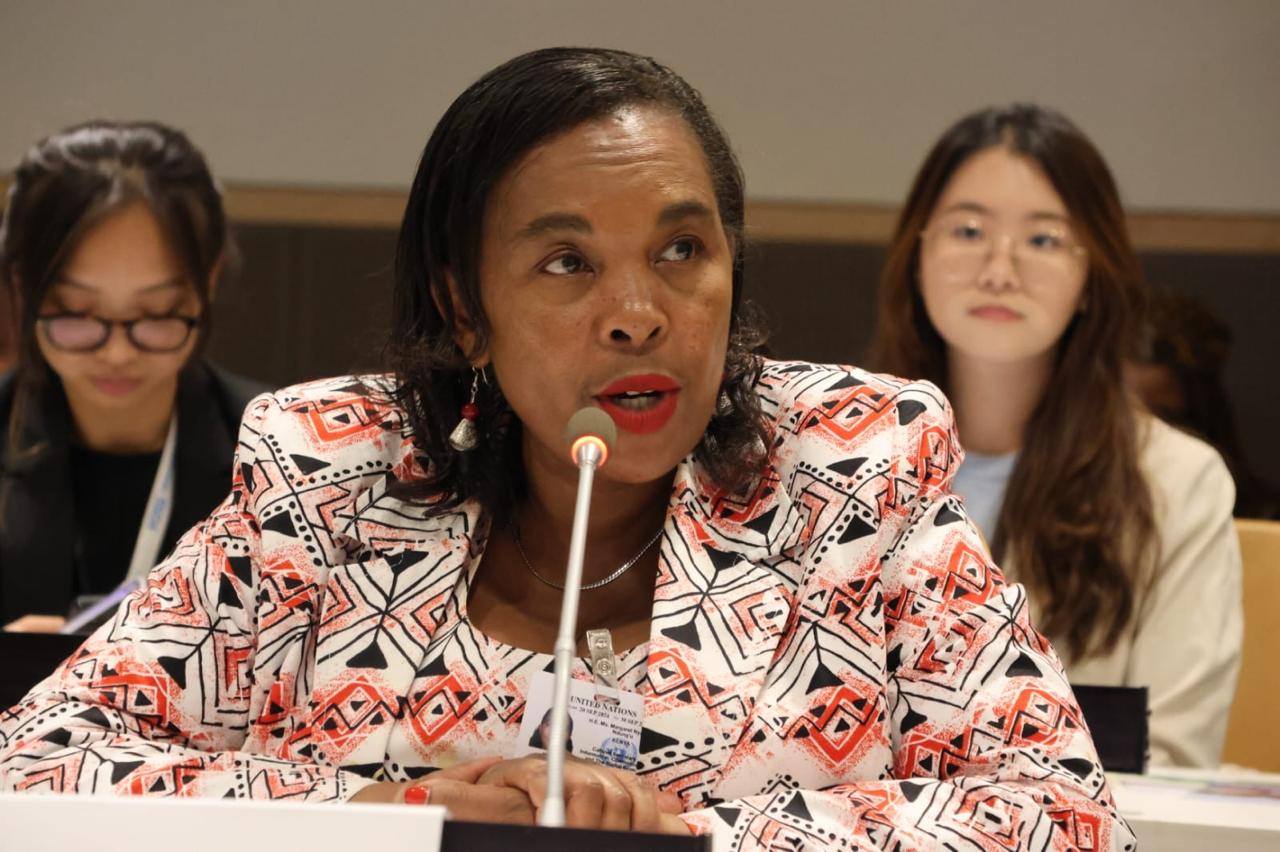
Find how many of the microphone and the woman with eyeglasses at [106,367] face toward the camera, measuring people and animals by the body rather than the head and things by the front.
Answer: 1

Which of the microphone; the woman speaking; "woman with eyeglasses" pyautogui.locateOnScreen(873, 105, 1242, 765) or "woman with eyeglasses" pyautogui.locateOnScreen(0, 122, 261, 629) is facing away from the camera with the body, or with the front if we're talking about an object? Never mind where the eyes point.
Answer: the microphone

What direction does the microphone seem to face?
away from the camera

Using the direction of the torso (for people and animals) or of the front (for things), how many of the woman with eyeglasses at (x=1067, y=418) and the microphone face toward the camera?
1

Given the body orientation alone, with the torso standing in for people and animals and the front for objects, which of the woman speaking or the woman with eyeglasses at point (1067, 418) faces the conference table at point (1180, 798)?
the woman with eyeglasses

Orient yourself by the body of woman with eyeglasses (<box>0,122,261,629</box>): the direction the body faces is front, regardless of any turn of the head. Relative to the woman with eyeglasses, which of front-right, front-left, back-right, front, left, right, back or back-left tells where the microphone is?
front

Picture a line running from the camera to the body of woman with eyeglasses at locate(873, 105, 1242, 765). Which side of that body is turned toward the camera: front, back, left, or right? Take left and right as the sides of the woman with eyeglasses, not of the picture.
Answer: front

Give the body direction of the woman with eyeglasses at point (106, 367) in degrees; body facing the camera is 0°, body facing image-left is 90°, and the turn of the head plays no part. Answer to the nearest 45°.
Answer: approximately 0°

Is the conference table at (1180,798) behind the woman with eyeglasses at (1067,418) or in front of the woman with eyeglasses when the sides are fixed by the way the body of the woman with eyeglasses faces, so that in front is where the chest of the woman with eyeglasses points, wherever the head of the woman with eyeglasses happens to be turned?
in front

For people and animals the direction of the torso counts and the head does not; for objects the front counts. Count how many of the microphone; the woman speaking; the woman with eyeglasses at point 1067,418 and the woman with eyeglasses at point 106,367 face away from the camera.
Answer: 1

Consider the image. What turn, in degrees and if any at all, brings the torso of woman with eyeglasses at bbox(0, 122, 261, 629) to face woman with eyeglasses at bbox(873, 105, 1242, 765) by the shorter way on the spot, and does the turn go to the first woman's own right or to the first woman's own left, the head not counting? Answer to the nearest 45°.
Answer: approximately 90° to the first woman's own left

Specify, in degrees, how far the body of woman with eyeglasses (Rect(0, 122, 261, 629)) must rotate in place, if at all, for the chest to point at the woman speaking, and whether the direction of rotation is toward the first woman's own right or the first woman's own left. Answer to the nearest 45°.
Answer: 0° — they already face them

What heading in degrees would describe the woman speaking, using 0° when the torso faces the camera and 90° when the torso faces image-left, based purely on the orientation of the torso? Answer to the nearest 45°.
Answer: approximately 0°
